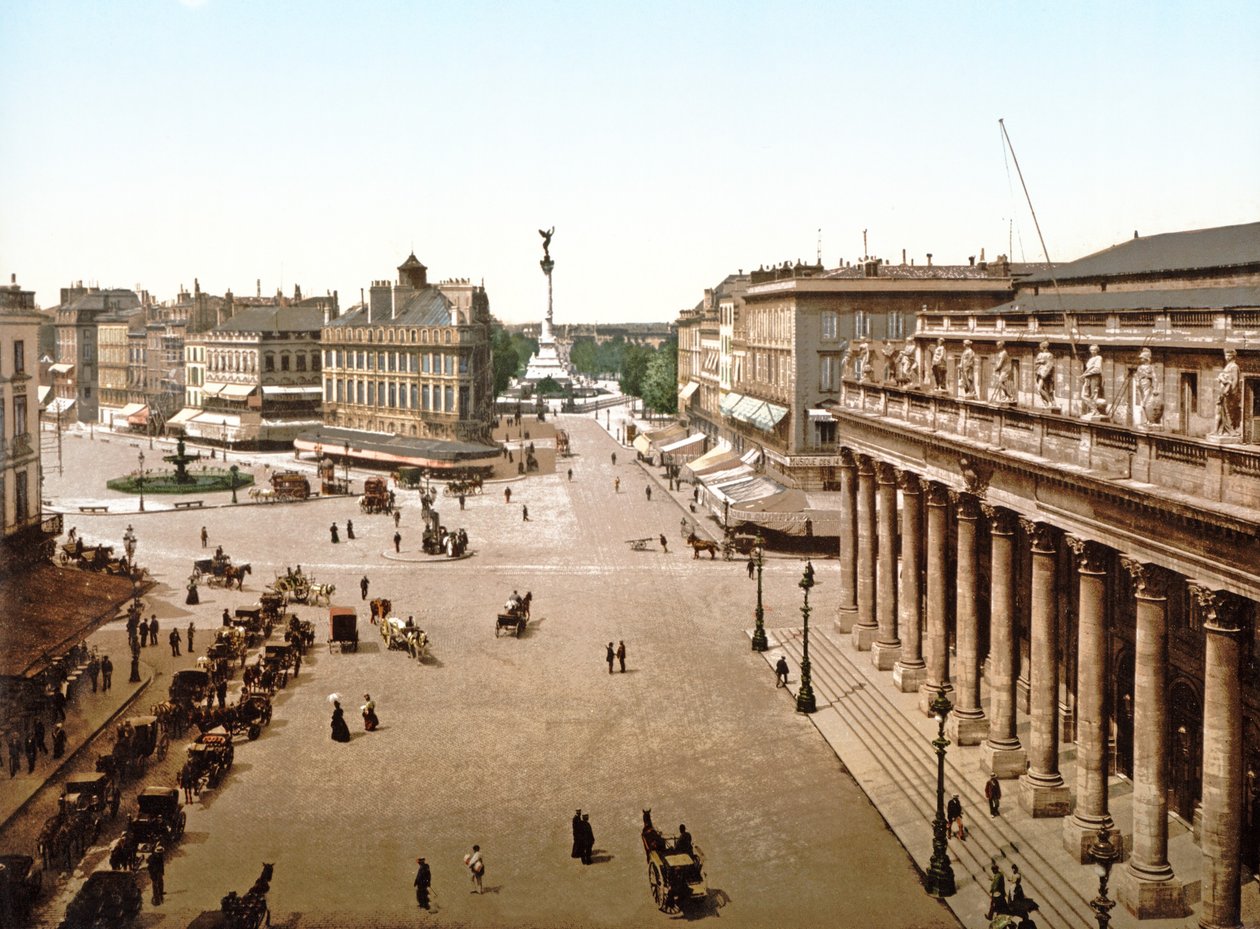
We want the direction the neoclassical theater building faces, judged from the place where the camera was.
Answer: facing the viewer and to the left of the viewer

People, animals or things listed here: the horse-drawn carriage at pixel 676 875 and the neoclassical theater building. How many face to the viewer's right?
0

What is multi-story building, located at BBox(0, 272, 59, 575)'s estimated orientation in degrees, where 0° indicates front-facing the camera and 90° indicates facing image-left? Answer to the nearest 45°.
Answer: approximately 315°

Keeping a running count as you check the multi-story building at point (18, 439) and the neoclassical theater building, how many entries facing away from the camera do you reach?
0

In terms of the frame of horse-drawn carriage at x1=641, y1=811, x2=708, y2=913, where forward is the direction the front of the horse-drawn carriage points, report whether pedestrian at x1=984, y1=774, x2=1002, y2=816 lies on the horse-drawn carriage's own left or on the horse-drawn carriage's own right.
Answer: on the horse-drawn carriage's own right

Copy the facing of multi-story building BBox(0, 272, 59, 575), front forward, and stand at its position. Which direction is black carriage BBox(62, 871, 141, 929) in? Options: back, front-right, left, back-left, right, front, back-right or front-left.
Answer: front-right

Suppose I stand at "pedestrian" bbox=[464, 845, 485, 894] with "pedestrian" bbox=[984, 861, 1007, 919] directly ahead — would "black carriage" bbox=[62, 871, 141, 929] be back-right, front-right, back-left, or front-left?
back-right

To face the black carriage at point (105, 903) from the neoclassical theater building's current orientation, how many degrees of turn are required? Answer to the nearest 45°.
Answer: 0° — it already faces it

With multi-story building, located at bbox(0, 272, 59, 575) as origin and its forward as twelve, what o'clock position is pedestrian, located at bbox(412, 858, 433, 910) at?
The pedestrian is roughly at 1 o'clock from the multi-story building.

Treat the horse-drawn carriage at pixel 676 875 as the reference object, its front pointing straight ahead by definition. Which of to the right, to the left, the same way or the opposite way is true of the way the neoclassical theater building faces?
to the left

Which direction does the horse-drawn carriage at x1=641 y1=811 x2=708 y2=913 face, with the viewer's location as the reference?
facing away from the viewer and to the left of the viewer
